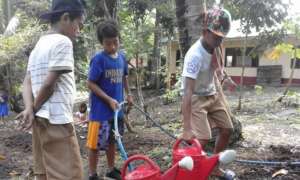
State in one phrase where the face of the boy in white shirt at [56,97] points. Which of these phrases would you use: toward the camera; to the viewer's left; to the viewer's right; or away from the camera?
to the viewer's right

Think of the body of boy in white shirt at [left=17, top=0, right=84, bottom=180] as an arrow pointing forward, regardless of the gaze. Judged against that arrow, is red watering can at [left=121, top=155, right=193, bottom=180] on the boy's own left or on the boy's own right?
on the boy's own right

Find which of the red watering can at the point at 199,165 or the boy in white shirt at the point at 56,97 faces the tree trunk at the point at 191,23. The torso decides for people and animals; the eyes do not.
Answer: the boy in white shirt

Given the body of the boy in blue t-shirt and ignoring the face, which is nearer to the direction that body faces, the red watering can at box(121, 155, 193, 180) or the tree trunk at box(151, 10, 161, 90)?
the red watering can

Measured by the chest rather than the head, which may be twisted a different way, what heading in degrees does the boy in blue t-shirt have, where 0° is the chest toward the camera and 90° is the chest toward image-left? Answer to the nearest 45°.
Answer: approximately 315°

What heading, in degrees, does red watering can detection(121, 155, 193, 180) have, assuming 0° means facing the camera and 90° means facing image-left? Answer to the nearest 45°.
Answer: approximately 270°

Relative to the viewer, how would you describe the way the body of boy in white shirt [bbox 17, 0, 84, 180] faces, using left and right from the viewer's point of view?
facing away from the viewer and to the right of the viewer

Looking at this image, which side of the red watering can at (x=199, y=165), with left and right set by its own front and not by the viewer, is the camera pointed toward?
right

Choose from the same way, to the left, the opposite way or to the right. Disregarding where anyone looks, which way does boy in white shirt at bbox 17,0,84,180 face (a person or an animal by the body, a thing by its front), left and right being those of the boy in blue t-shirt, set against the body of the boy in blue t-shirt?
to the left

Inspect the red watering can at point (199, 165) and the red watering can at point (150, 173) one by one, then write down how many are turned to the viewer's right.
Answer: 2
